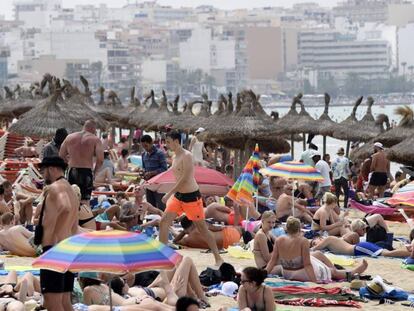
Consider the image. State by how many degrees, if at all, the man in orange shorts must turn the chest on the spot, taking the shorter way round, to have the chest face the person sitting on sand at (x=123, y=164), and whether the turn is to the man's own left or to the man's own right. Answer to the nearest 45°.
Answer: approximately 90° to the man's own right

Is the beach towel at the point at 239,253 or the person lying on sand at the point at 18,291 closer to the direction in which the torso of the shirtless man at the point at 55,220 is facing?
the person lying on sand
